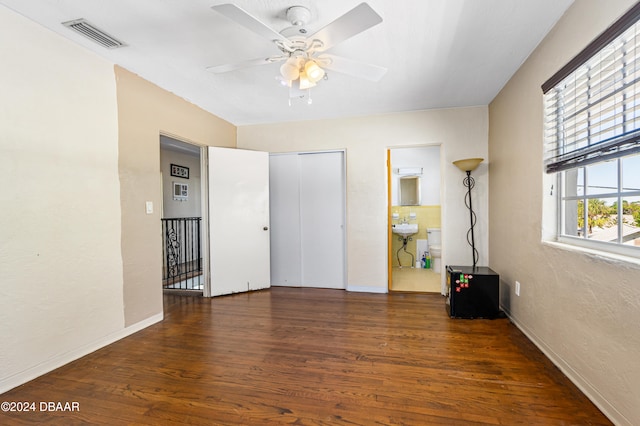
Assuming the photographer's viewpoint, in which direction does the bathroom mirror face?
facing the viewer

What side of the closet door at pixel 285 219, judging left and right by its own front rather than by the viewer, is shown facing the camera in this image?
front

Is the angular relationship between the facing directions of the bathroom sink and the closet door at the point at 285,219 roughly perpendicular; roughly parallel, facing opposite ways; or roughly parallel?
roughly parallel

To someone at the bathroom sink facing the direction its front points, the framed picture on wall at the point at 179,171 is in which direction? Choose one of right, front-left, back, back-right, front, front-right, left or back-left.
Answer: right

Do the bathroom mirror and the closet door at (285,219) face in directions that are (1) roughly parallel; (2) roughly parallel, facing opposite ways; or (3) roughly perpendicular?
roughly parallel

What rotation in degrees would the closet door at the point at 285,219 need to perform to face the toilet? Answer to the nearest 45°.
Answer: approximately 90° to its left

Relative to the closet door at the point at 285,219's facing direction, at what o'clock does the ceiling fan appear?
The ceiling fan is roughly at 12 o'clock from the closet door.

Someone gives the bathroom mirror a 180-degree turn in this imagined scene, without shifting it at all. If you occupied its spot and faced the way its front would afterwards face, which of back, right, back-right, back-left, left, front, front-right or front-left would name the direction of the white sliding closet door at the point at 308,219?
back-left

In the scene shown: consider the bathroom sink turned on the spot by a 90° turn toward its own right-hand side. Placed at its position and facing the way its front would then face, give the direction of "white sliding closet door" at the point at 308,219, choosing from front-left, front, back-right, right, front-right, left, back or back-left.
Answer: front-left

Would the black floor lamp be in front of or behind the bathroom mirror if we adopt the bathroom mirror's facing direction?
in front

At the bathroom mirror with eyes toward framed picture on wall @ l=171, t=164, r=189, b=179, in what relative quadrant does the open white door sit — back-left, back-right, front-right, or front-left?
front-left

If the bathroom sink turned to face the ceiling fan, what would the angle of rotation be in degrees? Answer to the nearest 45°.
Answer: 0° — it already faces it

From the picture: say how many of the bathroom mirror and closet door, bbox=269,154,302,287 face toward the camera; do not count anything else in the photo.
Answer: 2

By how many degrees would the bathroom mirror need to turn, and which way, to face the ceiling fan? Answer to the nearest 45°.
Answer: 0° — it already faces it

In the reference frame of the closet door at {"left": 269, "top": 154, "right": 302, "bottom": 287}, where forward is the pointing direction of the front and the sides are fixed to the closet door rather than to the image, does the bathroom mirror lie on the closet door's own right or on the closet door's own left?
on the closet door's own left

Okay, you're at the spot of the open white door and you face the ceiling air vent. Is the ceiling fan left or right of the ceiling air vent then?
left

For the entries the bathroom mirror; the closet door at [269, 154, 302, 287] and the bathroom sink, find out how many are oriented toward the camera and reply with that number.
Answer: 3
